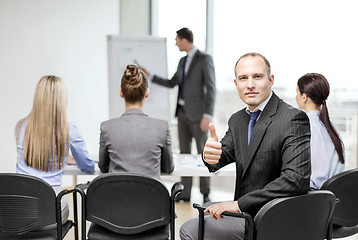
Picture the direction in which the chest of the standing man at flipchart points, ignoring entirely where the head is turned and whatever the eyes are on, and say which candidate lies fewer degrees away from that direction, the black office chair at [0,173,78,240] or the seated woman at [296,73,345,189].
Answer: the black office chair

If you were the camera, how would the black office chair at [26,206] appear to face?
facing away from the viewer and to the right of the viewer

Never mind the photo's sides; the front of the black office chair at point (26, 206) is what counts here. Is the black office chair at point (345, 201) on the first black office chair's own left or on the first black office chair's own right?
on the first black office chair's own right

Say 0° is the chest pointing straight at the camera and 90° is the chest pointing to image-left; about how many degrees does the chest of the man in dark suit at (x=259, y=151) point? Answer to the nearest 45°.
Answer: approximately 45°

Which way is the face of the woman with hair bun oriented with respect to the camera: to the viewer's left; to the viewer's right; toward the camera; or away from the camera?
away from the camera

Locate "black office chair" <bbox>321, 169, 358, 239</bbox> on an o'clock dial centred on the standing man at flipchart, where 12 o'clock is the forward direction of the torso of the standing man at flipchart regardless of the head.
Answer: The black office chair is roughly at 10 o'clock from the standing man at flipchart.

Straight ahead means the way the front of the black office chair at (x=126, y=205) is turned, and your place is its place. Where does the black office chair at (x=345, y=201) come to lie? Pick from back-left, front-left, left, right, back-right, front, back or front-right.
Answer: right

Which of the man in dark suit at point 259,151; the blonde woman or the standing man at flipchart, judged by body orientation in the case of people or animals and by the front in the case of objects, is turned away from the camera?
the blonde woman

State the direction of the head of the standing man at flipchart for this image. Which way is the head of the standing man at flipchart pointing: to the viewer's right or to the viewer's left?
to the viewer's left

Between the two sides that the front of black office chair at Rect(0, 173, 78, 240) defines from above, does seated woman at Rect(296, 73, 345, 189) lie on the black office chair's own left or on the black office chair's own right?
on the black office chair's own right

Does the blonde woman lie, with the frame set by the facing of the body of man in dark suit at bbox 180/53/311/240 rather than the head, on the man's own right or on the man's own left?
on the man's own right

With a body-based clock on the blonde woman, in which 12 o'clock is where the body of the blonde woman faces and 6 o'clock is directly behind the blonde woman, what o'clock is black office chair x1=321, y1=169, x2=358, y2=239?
The black office chair is roughly at 4 o'clock from the blonde woman.

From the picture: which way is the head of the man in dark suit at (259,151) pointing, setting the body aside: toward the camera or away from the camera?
toward the camera

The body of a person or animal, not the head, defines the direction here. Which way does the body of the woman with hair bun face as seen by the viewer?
away from the camera

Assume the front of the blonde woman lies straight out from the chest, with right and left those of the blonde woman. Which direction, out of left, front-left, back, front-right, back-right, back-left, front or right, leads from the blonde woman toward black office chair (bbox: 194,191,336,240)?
back-right

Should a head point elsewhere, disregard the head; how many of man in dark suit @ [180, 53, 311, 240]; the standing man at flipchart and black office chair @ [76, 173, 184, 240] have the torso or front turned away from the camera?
1

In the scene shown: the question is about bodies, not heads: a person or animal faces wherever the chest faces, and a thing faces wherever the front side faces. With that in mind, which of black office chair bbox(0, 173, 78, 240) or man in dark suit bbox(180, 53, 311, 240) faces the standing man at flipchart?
the black office chair

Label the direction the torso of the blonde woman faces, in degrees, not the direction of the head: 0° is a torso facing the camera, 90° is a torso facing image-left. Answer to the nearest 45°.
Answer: approximately 180°

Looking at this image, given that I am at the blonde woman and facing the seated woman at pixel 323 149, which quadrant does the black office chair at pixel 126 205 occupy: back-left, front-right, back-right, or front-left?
front-right
